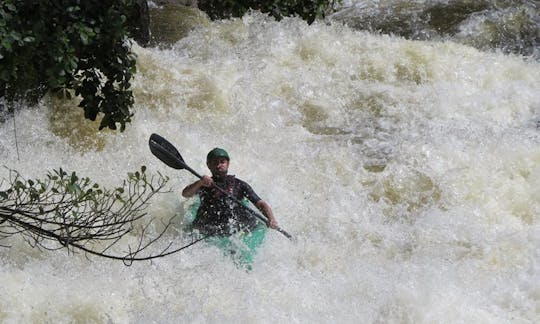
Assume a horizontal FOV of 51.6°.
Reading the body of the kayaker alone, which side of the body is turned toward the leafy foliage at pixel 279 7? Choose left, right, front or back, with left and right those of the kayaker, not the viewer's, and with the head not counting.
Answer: back

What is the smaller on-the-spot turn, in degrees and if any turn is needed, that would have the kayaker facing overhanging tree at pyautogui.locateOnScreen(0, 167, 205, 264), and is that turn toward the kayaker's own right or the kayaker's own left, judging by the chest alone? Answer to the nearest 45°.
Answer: approximately 45° to the kayaker's own right

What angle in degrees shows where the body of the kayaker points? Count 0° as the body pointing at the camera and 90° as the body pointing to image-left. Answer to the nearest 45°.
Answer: approximately 0°

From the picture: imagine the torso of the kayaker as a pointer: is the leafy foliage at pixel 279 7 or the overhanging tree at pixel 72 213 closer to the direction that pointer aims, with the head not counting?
the overhanging tree
